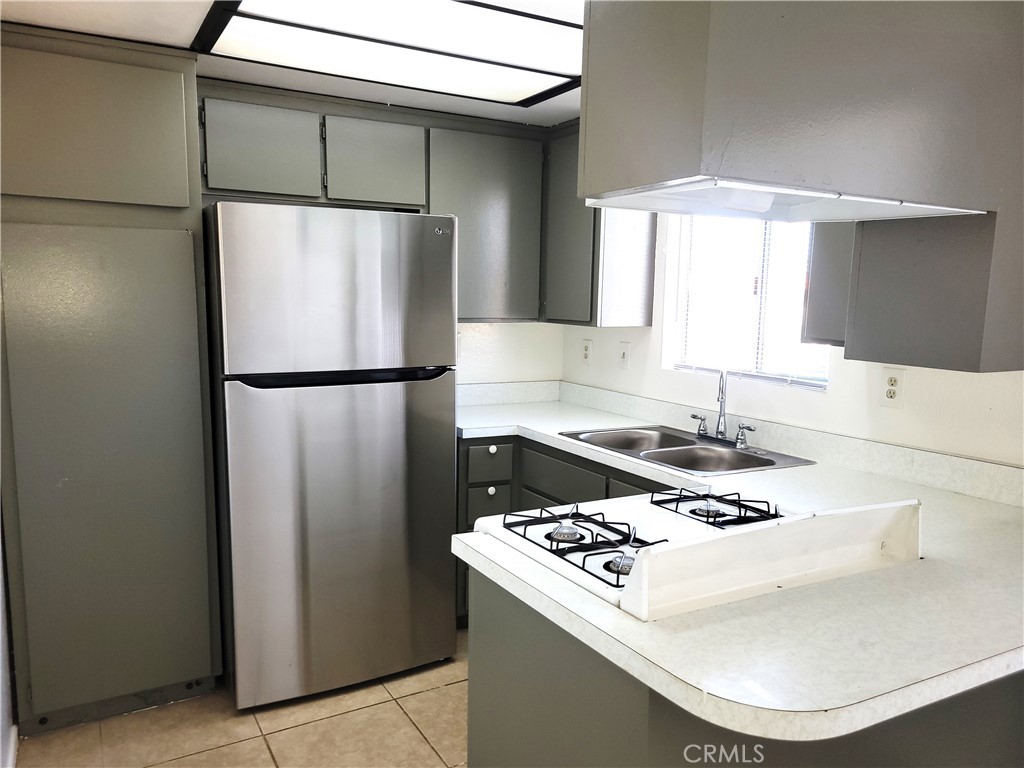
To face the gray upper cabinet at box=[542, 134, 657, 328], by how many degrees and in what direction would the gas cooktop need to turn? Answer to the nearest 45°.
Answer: approximately 45° to its right

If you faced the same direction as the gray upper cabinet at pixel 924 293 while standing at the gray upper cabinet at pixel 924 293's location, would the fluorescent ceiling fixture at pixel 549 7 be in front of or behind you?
in front

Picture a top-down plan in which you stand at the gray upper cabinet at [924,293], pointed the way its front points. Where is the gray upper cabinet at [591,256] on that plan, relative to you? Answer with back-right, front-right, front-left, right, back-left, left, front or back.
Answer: front-right

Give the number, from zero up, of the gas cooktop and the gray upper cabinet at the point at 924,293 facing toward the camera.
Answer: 0

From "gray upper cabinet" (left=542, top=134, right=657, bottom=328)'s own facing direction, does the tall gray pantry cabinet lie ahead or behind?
ahead

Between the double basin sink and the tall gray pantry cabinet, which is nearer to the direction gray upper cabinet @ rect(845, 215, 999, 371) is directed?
the tall gray pantry cabinet

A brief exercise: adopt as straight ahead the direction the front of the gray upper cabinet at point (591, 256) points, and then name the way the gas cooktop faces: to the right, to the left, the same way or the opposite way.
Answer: to the right

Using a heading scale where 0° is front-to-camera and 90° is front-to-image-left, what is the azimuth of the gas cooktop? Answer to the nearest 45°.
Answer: approximately 135°

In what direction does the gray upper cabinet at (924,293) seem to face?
to the viewer's left

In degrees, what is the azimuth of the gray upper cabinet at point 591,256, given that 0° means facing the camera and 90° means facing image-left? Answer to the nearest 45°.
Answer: approximately 45°
